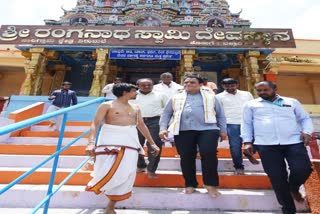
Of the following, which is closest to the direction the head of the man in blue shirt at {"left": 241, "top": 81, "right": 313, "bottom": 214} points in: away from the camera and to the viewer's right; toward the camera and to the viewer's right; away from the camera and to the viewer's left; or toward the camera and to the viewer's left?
toward the camera and to the viewer's left

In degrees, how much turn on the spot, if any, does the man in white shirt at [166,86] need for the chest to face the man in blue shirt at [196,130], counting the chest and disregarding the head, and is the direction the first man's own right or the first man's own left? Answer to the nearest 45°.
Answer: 0° — they already face them

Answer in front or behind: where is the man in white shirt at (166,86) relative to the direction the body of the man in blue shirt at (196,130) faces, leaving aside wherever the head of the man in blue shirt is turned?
behind

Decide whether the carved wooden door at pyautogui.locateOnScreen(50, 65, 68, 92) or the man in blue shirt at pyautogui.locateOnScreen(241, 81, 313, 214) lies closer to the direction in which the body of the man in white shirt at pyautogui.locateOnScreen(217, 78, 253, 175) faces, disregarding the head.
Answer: the man in blue shirt

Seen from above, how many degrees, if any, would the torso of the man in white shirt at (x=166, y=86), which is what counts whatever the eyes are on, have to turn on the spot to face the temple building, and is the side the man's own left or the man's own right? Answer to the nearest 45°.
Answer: approximately 180°

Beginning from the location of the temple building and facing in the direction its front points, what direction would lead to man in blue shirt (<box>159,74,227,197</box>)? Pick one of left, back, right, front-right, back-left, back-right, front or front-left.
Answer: front

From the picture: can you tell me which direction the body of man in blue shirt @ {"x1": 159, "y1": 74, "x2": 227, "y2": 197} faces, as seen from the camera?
toward the camera

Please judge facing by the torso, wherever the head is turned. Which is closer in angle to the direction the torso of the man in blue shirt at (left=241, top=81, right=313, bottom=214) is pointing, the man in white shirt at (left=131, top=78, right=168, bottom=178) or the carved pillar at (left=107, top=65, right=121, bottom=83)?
the man in white shirt

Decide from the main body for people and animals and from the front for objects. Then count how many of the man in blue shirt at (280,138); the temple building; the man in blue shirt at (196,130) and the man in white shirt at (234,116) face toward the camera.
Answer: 4

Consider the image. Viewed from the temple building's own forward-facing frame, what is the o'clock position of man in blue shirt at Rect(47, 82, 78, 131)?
The man in blue shirt is roughly at 1 o'clock from the temple building.

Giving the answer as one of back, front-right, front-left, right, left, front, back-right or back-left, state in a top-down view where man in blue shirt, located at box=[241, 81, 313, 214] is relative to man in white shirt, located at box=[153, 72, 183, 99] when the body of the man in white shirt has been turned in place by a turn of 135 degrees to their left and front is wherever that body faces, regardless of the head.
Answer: right

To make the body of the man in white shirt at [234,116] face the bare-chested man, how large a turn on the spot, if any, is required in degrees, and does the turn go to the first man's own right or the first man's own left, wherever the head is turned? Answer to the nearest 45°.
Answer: approximately 45° to the first man's own right

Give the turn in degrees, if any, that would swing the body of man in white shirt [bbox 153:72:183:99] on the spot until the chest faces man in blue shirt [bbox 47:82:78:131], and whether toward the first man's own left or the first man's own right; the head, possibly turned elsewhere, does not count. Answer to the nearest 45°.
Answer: approximately 90° to the first man's own right

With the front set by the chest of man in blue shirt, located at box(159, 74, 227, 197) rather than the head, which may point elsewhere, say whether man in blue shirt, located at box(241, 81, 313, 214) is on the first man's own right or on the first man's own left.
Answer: on the first man's own left

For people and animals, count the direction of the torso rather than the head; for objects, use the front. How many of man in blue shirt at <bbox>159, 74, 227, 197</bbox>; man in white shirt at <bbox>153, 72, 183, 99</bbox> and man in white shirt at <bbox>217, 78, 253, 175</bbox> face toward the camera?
3

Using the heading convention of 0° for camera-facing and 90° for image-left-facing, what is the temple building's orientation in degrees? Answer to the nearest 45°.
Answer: approximately 0°
